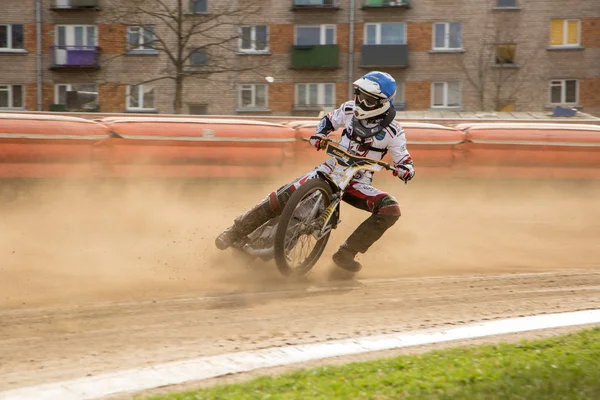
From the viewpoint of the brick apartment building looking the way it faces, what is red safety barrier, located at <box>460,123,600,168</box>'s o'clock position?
The red safety barrier is roughly at 12 o'clock from the brick apartment building.

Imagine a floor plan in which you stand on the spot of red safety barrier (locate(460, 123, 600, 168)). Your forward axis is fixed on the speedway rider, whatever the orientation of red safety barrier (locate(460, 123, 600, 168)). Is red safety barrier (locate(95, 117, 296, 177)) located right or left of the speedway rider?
right

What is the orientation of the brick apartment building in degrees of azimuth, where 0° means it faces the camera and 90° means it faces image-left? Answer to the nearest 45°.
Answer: approximately 0°

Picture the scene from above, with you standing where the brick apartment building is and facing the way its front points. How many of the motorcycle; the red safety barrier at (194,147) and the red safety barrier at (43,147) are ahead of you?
3

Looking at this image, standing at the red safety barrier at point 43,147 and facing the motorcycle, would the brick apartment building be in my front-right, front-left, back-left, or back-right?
back-left

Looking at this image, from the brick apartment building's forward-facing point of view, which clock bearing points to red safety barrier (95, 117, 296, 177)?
The red safety barrier is roughly at 12 o'clock from the brick apartment building.

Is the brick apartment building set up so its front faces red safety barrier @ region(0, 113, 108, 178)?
yes

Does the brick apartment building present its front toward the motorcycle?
yes

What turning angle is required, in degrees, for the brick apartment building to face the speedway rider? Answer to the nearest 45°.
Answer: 0° — it already faces them
